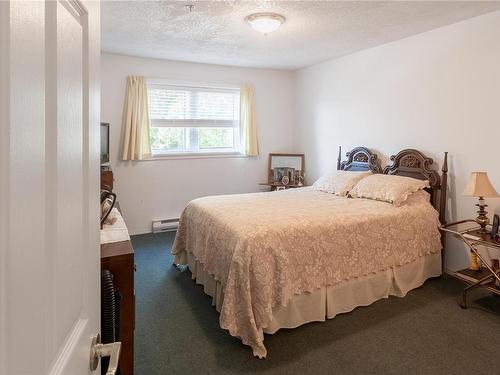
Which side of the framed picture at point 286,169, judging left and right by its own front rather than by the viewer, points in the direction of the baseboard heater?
right

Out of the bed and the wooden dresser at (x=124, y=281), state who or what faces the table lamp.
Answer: the wooden dresser

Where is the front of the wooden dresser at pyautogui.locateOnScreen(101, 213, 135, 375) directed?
to the viewer's right

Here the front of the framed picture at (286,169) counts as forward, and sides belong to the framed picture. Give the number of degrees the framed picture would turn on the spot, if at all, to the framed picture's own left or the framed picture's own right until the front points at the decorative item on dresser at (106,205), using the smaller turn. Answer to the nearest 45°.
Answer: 0° — it already faces it

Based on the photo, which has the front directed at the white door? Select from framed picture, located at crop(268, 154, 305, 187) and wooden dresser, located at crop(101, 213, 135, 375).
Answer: the framed picture

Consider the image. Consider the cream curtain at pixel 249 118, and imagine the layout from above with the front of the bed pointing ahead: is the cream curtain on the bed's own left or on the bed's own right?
on the bed's own right

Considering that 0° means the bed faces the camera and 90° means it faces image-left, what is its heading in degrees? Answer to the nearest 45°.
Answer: approximately 45°

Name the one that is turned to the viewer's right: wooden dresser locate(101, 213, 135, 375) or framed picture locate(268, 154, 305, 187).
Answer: the wooden dresser

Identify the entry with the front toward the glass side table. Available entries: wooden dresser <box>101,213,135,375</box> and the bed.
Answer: the wooden dresser

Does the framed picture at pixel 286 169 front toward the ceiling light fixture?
yes

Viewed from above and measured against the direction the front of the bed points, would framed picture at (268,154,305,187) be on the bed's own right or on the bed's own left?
on the bed's own right

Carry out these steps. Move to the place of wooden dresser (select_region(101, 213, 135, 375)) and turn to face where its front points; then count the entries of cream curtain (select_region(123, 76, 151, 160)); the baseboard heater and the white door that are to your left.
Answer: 2

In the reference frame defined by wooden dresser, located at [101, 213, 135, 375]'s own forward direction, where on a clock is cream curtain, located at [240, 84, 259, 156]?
The cream curtain is roughly at 10 o'clock from the wooden dresser.
